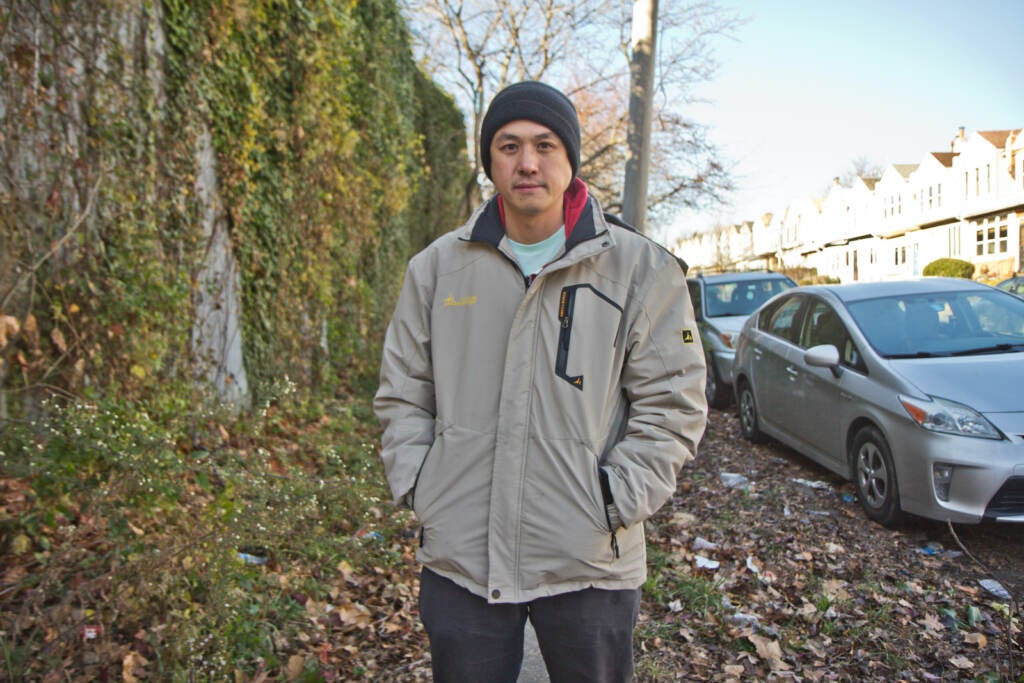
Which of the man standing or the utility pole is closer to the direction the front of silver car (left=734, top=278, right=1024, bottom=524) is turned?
the man standing

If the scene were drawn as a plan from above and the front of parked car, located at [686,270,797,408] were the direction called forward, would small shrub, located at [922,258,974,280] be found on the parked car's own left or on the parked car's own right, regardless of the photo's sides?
on the parked car's own left

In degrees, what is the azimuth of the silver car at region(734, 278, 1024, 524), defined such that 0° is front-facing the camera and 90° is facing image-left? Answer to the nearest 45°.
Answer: approximately 315°

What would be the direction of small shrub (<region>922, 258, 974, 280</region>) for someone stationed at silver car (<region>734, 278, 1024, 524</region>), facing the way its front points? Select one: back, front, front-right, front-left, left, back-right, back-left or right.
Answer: back-left

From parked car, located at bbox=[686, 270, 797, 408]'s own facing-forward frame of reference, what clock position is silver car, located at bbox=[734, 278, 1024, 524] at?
The silver car is roughly at 1 o'clock from the parked car.

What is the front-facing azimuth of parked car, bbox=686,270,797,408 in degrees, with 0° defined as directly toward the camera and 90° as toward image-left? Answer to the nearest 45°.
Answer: approximately 315°

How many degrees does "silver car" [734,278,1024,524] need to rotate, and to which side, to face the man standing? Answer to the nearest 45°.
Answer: approximately 45° to its right
